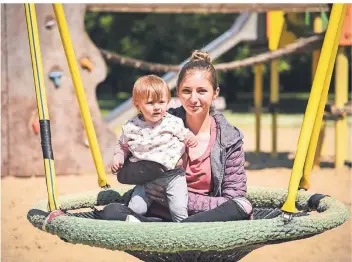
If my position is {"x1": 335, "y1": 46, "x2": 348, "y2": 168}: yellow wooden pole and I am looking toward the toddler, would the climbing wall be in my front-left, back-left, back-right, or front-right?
front-right

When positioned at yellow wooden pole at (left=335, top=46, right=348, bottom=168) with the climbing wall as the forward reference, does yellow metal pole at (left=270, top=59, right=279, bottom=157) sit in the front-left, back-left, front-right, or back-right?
front-right

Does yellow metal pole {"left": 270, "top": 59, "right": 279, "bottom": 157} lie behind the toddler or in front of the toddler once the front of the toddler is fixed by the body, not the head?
behind

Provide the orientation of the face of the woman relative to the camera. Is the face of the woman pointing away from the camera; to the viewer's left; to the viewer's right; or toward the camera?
toward the camera

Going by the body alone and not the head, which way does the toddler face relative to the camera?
toward the camera

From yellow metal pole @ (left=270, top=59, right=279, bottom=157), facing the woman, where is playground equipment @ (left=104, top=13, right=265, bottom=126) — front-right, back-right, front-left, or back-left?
back-right

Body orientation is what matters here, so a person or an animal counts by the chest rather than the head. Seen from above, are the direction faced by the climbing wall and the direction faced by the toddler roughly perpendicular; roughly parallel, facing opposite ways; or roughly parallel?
roughly parallel

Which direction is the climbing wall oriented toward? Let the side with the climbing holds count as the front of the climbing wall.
toward the camera

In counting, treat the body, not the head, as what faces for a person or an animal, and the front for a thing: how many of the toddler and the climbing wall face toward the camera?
2

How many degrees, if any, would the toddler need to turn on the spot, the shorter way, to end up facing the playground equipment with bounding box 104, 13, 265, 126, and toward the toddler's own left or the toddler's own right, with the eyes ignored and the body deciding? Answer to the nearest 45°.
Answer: approximately 180°

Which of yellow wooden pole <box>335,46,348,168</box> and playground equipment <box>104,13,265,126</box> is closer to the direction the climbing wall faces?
the yellow wooden pole

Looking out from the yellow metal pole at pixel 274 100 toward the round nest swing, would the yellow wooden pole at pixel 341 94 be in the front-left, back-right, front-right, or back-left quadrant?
front-left

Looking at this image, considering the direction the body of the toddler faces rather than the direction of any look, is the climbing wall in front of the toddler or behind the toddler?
behind
